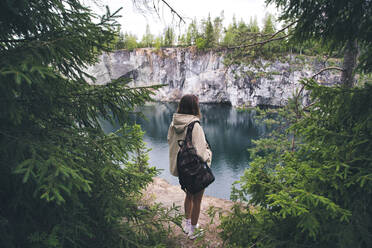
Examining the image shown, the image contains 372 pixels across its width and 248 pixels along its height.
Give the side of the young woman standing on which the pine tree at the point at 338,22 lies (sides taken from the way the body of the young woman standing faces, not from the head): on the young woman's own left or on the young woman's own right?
on the young woman's own right

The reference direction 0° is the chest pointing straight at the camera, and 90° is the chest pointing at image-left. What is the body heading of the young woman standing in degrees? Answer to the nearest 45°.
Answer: approximately 225°

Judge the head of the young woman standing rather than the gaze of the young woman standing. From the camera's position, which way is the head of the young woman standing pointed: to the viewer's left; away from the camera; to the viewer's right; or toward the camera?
away from the camera

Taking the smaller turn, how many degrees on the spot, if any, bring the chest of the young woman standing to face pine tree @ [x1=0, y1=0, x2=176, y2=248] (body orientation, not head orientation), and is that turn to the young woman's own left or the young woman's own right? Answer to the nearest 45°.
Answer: approximately 180°
